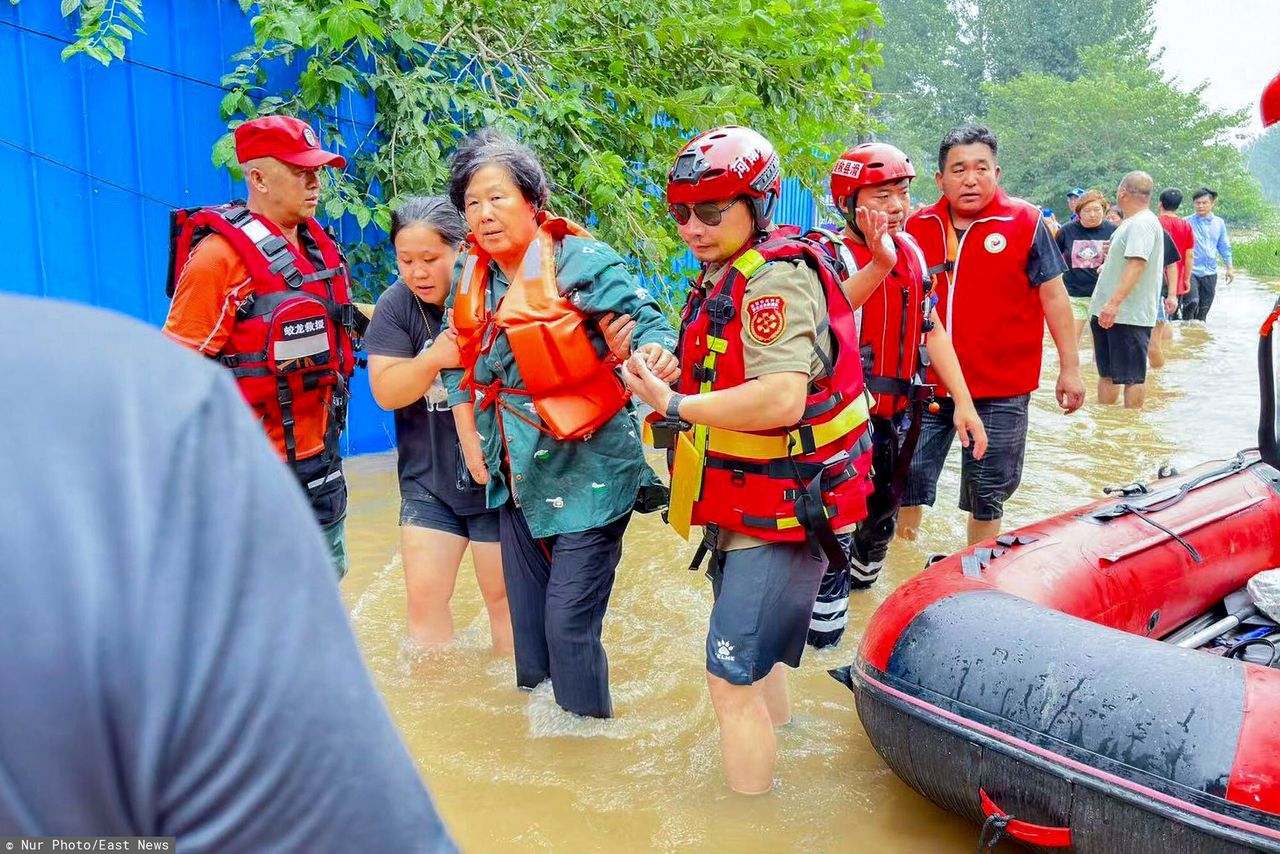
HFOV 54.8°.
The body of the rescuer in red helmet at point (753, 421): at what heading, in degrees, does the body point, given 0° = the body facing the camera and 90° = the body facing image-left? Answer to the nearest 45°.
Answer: approximately 45°

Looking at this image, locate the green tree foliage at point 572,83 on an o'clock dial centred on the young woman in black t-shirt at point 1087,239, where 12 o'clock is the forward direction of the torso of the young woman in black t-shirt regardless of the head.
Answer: The green tree foliage is roughly at 1 o'clock from the young woman in black t-shirt.

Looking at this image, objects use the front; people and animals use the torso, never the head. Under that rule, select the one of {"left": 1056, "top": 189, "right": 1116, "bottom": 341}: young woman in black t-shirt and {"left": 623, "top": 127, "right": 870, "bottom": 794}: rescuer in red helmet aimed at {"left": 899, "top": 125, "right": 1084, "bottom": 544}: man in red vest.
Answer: the young woman in black t-shirt

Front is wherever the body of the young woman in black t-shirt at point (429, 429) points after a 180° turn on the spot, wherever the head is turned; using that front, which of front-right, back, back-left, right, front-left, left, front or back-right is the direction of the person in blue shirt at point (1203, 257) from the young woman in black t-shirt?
right

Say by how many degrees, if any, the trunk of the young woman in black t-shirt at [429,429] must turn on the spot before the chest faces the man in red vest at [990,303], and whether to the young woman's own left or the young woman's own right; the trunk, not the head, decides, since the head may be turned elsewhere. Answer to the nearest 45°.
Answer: approximately 45° to the young woman's own left

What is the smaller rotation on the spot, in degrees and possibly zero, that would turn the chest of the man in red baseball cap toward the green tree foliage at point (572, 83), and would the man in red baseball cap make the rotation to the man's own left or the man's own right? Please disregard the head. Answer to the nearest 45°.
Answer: approximately 90° to the man's own left

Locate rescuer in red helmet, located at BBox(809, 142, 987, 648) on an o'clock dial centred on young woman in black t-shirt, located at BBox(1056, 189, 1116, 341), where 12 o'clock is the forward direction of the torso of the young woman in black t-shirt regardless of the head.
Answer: The rescuer in red helmet is roughly at 12 o'clock from the young woman in black t-shirt.

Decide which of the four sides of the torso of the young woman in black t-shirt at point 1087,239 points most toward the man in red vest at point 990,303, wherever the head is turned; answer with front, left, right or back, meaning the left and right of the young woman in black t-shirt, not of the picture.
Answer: front

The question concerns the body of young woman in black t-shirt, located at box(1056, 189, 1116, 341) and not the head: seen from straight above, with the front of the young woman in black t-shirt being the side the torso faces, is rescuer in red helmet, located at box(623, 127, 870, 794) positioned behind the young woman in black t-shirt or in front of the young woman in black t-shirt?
in front

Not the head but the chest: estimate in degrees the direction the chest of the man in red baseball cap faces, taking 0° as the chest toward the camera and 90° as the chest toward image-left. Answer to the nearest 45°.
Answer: approximately 315°
